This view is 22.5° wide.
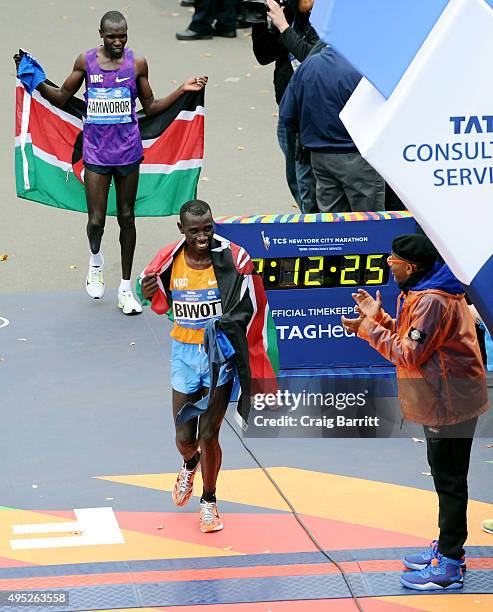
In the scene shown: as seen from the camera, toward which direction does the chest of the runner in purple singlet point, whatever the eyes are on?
toward the camera

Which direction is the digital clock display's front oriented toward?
toward the camera

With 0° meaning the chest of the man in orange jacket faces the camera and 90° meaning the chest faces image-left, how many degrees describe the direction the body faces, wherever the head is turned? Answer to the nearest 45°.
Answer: approximately 90°

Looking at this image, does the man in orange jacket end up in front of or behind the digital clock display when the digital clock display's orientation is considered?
in front

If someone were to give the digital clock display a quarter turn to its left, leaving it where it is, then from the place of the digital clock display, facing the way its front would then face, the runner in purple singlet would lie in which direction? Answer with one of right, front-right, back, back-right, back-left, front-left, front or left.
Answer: back-left

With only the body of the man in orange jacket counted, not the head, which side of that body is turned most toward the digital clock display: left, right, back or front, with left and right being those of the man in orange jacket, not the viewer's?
right

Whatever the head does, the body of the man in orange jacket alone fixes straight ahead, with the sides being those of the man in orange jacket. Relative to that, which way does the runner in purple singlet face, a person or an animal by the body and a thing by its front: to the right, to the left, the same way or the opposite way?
to the left

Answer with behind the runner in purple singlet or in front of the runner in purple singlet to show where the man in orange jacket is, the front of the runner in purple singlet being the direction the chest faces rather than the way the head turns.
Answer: in front

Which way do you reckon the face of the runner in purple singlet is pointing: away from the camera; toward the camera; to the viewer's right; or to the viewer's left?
toward the camera

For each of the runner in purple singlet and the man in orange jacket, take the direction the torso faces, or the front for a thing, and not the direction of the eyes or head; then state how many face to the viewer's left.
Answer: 1

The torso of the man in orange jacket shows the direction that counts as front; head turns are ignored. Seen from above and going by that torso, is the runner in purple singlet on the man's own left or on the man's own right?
on the man's own right

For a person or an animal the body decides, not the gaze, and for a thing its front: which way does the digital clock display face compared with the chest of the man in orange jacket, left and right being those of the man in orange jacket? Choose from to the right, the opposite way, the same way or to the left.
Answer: to the left

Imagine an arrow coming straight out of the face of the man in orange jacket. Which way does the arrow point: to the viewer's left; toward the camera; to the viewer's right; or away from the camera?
to the viewer's left
